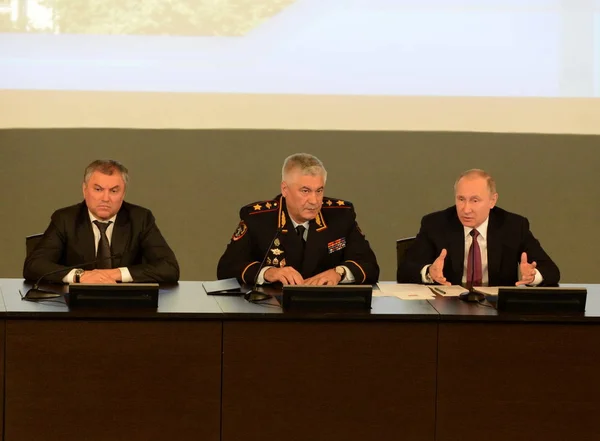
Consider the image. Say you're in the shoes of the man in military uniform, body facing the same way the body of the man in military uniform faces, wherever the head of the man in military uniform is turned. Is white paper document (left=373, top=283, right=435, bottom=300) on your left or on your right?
on your left

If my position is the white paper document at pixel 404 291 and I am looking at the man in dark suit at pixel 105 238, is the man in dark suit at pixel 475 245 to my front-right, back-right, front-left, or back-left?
back-right

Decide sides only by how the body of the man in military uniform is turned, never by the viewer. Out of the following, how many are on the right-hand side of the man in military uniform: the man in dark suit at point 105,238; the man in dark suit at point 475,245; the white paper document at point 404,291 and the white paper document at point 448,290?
1

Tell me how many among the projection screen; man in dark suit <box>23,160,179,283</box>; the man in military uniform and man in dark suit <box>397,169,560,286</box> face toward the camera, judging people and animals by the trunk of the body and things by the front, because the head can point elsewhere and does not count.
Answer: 4

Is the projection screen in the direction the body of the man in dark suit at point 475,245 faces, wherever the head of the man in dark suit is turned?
no

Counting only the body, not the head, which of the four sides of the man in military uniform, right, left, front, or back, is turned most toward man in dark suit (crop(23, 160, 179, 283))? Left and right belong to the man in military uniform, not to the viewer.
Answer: right

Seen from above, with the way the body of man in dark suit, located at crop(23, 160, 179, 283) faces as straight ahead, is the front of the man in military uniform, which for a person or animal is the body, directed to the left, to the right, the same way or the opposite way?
the same way

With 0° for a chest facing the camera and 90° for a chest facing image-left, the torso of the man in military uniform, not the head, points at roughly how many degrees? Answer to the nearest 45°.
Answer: approximately 0°

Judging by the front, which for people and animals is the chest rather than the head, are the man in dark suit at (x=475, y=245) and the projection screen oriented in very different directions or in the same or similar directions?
same or similar directions

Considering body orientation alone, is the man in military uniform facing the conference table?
yes

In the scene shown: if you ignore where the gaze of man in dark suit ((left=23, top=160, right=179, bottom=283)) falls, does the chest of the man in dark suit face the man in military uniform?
no

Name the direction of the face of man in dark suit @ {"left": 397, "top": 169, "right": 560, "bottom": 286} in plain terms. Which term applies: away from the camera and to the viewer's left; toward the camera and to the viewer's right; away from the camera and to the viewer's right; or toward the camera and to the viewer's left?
toward the camera and to the viewer's left

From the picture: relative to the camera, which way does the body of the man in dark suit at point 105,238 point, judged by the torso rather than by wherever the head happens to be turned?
toward the camera

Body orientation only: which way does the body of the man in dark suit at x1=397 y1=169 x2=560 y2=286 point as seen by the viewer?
toward the camera

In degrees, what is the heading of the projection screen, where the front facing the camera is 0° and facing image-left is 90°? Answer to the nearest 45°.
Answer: approximately 0°

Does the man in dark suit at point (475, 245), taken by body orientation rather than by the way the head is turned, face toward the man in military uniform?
no

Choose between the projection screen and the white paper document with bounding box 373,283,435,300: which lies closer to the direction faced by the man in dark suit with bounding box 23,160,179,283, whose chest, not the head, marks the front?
the white paper document
